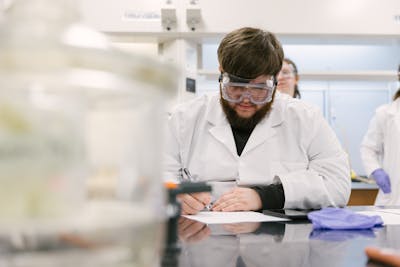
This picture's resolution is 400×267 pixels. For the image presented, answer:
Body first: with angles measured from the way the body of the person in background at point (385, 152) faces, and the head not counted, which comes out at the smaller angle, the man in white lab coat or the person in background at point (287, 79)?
the man in white lab coat

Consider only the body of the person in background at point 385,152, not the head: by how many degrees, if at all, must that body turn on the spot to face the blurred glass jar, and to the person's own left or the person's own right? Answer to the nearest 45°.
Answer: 0° — they already face it

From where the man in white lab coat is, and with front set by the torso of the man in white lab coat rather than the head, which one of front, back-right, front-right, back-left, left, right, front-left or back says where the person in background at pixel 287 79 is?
back

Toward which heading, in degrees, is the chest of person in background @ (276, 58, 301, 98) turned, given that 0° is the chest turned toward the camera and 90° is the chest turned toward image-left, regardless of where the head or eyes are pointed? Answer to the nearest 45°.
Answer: approximately 45°

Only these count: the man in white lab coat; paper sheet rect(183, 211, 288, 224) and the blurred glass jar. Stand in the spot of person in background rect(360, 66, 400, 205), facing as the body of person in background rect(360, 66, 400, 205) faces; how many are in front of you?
3

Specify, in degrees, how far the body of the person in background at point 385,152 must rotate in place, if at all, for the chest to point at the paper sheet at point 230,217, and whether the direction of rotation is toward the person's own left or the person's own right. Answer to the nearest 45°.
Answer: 0° — they already face it

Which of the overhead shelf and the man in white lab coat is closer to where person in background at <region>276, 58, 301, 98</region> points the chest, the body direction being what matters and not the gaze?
the man in white lab coat

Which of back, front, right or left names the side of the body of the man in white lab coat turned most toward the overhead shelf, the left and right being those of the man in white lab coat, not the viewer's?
back

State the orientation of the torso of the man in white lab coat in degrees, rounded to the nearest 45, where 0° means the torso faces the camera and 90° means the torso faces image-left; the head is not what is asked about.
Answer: approximately 0°
